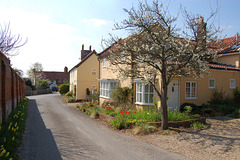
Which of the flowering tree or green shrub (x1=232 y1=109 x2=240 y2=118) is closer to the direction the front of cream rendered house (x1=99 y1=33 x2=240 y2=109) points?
the flowering tree

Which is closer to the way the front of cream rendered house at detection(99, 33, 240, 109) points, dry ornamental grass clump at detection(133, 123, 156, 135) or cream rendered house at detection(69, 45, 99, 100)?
the dry ornamental grass clump

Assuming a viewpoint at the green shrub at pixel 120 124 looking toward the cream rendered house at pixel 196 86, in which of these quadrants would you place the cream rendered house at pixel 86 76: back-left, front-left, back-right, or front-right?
front-left

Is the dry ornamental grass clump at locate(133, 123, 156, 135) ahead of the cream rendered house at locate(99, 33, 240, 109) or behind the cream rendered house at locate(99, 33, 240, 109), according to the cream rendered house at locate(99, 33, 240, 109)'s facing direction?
ahead

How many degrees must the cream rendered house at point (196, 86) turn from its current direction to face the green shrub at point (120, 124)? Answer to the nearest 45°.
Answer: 0° — it already faces it

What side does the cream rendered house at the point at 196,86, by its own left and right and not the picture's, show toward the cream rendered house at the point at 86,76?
right

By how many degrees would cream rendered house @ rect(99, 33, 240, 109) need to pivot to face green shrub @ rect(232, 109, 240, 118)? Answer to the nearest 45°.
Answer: approximately 90° to its left

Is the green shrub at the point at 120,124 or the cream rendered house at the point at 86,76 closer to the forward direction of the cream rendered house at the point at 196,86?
the green shrub

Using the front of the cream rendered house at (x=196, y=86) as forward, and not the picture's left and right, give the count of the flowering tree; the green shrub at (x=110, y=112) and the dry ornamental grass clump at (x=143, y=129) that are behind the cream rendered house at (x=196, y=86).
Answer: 0

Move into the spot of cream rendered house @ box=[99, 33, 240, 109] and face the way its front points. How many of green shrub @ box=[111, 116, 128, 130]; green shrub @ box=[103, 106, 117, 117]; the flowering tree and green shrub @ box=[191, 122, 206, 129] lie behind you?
0

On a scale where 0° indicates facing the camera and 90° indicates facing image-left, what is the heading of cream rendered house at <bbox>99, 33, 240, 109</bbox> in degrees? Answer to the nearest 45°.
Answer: approximately 45°

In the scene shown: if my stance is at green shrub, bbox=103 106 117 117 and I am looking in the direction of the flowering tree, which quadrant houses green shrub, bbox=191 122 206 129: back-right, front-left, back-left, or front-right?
front-left

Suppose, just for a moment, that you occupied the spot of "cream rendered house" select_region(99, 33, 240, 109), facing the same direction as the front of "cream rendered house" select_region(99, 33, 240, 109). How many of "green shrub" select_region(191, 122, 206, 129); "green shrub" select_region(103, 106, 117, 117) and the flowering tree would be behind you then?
0

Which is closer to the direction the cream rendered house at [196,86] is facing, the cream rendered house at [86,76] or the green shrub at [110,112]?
the green shrub

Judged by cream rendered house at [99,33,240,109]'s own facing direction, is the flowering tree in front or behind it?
in front

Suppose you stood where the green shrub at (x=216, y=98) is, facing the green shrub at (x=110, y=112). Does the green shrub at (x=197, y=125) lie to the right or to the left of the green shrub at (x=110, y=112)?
left
